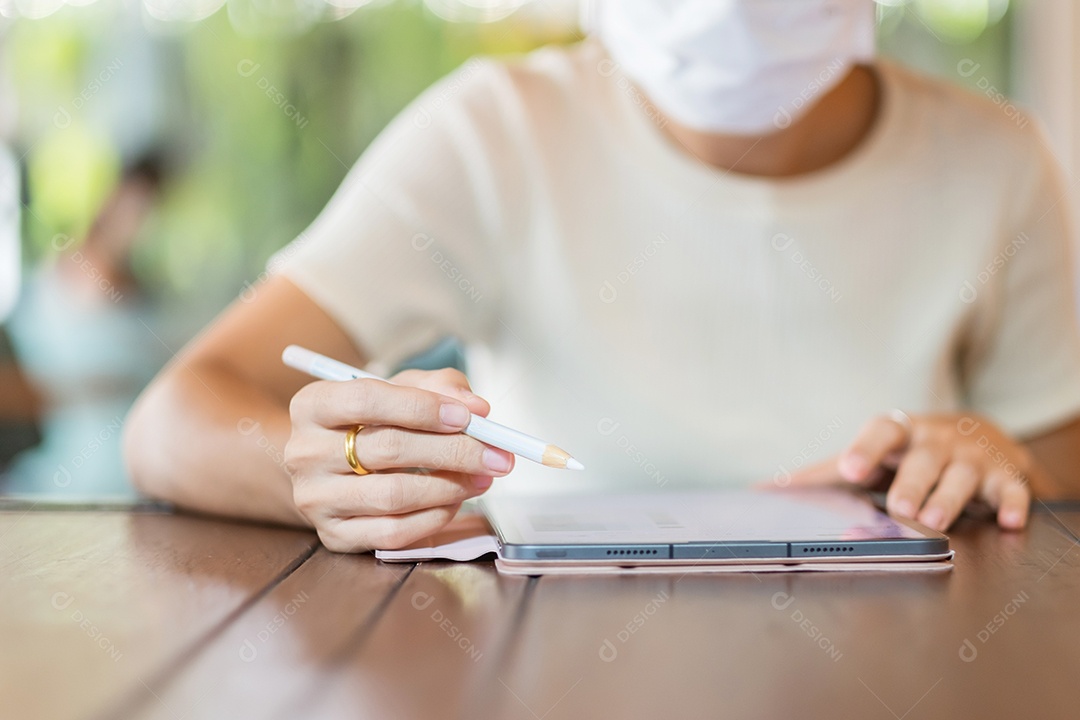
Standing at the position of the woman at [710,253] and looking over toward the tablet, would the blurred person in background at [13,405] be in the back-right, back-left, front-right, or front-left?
back-right

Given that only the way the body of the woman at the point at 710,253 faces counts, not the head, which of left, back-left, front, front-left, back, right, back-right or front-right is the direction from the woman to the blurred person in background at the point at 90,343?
back-right

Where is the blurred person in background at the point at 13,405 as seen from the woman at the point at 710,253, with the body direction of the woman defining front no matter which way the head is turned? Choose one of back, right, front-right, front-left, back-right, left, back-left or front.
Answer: back-right

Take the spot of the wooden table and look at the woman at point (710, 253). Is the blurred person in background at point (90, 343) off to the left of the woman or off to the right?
left

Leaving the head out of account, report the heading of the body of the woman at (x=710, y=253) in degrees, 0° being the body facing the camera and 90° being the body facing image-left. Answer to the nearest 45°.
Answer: approximately 0°

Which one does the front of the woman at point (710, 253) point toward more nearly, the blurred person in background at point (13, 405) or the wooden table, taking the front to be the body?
the wooden table

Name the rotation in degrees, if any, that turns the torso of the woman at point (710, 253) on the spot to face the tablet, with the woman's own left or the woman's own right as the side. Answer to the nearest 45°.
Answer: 0° — they already face it

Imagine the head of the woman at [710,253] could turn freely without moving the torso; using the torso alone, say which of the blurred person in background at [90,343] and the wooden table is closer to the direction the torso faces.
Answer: the wooden table
